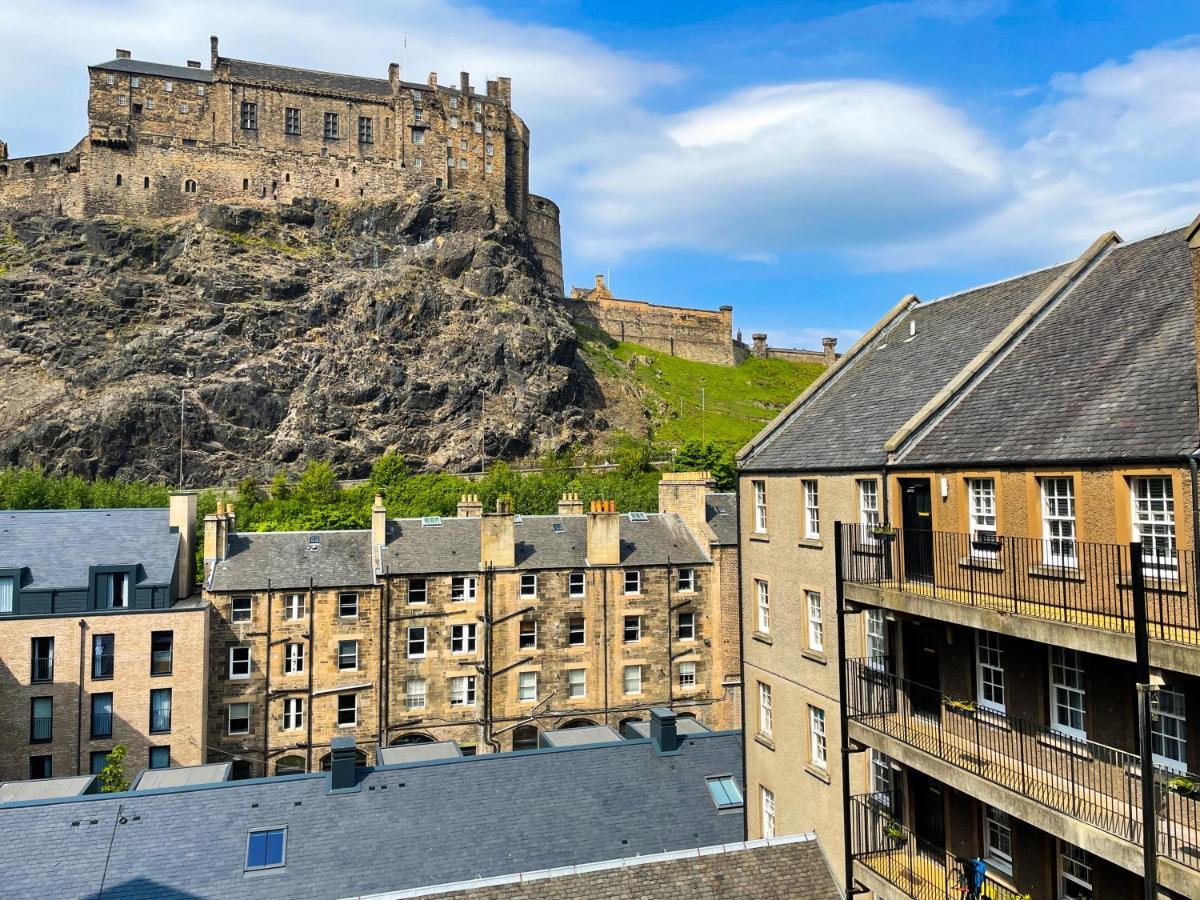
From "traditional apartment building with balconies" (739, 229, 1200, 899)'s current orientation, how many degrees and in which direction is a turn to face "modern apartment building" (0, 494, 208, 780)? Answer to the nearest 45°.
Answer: approximately 45° to its right

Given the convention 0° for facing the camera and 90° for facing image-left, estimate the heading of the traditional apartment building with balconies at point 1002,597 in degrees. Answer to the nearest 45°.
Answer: approximately 45°

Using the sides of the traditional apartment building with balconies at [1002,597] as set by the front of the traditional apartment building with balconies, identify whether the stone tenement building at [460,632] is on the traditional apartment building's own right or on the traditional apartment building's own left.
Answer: on the traditional apartment building's own right
